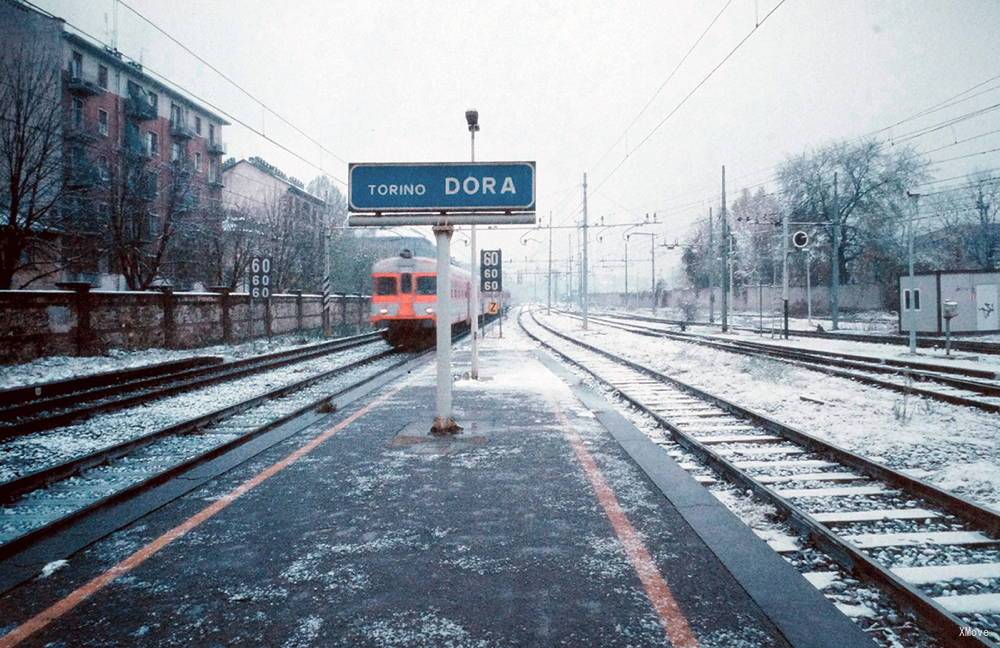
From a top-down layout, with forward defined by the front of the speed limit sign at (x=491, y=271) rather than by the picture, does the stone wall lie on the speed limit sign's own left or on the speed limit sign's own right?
on the speed limit sign's own right

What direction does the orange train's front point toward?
toward the camera

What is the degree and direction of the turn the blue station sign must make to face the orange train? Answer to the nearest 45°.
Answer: approximately 180°

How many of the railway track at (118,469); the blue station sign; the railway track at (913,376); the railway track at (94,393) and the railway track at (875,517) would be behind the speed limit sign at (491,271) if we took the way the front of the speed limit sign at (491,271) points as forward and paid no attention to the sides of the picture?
0

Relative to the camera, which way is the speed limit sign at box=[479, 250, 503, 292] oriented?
toward the camera

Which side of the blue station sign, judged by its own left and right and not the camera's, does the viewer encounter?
front

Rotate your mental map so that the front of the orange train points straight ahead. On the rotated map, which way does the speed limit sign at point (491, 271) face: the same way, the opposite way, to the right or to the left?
the same way

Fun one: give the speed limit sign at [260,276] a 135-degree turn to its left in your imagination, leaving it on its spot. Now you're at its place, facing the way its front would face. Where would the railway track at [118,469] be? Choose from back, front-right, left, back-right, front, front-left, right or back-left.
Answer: back-right

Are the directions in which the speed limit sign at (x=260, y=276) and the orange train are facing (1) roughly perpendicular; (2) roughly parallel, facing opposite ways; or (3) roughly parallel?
roughly parallel

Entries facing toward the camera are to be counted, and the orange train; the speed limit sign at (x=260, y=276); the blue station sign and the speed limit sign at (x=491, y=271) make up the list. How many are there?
4

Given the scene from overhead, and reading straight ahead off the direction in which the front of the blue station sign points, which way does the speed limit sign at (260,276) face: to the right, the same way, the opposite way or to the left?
the same way

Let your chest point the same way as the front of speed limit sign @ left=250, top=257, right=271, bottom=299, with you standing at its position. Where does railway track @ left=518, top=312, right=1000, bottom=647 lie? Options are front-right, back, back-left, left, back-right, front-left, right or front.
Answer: front

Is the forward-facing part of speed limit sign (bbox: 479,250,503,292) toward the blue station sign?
yes

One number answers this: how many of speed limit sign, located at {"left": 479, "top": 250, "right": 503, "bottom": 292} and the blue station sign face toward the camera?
2

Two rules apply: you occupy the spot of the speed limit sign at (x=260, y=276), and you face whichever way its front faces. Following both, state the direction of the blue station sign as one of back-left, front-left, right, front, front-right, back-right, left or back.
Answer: front

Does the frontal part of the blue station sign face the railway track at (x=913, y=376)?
no
